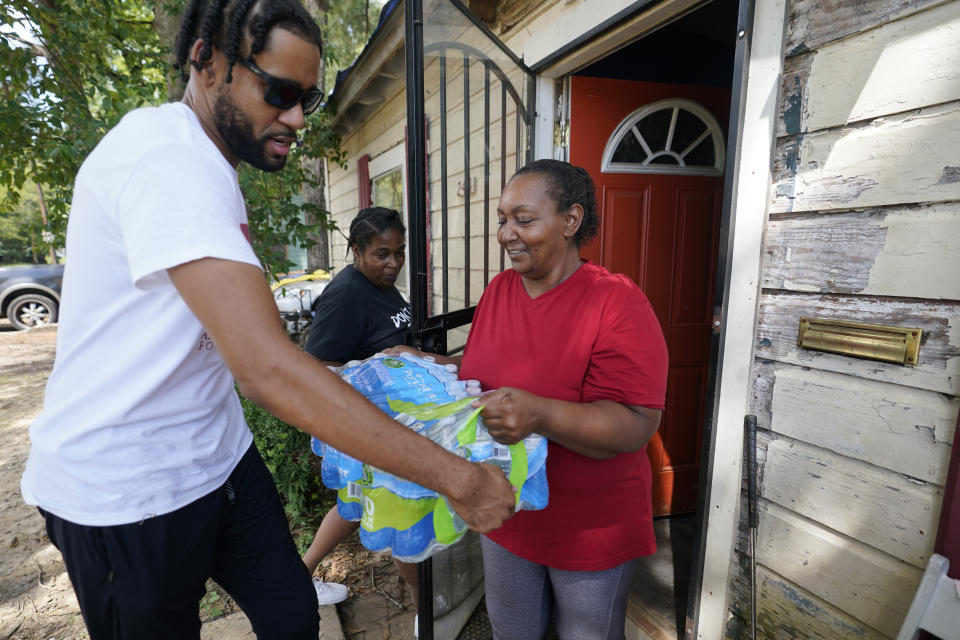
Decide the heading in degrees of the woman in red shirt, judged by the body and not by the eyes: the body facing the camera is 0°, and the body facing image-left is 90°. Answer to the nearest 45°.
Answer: approximately 45°

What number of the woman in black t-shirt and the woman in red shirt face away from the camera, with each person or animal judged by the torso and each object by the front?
0

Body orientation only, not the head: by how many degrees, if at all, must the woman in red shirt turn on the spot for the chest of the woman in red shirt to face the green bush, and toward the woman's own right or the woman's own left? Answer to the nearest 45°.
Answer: approximately 90° to the woman's own right

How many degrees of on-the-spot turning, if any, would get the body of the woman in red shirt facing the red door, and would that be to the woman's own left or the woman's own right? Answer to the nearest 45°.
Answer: approximately 135° to the woman's own right

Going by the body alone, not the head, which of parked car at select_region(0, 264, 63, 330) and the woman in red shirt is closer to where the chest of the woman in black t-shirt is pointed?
the woman in red shirt

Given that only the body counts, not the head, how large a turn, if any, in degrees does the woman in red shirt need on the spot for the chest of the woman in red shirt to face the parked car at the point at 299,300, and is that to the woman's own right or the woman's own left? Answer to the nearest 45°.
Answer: approximately 90° to the woman's own right

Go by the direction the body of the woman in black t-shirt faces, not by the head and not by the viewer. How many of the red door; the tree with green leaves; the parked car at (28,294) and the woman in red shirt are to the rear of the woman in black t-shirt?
2

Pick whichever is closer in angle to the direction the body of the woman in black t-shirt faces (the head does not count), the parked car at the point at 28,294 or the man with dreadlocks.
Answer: the man with dreadlocks

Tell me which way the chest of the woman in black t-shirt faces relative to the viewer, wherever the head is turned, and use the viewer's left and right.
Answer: facing the viewer and to the right of the viewer

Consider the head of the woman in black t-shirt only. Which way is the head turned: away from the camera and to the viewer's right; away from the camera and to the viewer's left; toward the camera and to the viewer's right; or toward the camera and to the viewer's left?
toward the camera and to the viewer's right

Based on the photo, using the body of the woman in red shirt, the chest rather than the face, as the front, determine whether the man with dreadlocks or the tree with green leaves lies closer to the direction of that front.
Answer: the man with dreadlocks

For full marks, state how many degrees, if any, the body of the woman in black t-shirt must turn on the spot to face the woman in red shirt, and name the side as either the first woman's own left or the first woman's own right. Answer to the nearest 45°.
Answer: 0° — they already face them

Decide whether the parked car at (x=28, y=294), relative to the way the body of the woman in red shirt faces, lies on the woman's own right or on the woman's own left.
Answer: on the woman's own right
